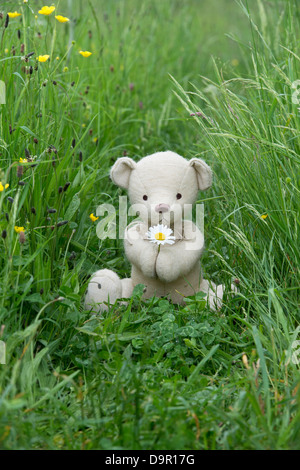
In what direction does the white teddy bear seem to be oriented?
toward the camera
